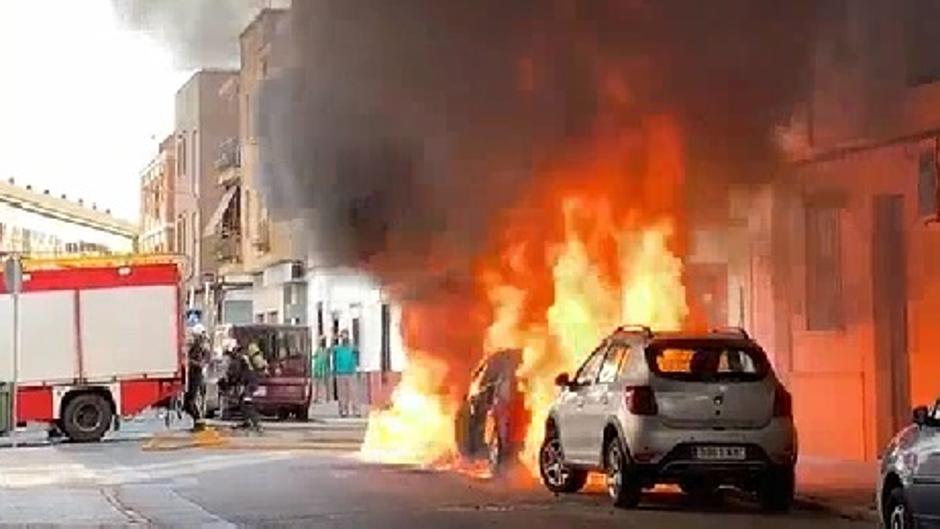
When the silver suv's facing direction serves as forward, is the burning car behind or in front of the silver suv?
in front

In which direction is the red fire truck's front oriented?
to the viewer's left

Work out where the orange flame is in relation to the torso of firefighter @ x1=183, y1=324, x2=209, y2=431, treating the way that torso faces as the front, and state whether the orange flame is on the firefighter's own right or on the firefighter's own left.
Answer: on the firefighter's own right

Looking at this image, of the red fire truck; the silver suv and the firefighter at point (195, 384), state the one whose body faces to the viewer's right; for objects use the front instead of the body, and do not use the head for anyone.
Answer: the firefighter

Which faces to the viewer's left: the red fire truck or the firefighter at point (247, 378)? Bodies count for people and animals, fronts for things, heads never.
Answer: the red fire truck

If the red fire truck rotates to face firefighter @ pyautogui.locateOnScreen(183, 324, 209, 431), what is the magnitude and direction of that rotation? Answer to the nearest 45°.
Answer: approximately 135° to its right

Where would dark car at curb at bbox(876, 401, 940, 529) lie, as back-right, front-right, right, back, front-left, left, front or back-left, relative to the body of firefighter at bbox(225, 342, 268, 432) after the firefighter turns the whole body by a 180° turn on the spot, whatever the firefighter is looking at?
left

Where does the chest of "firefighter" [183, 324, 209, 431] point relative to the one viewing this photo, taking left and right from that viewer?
facing to the right of the viewer
